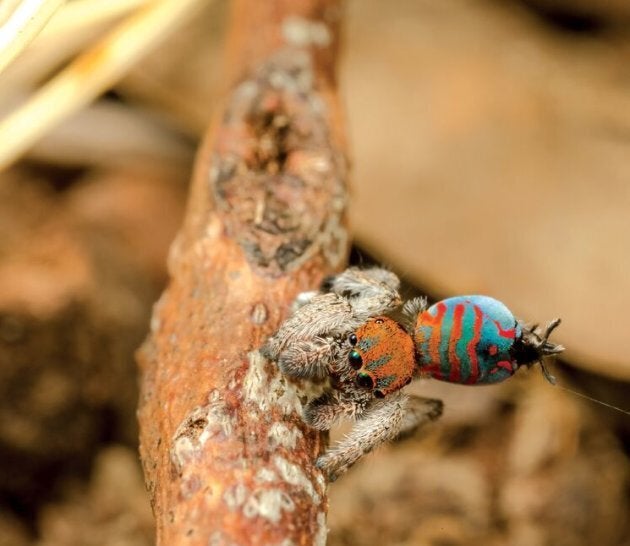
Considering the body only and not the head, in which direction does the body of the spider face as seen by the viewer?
to the viewer's left

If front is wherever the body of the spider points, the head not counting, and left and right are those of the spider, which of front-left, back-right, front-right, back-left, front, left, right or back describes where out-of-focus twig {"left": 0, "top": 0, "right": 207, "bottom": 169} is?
front-right

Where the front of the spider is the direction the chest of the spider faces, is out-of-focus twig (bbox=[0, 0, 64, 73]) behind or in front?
in front
